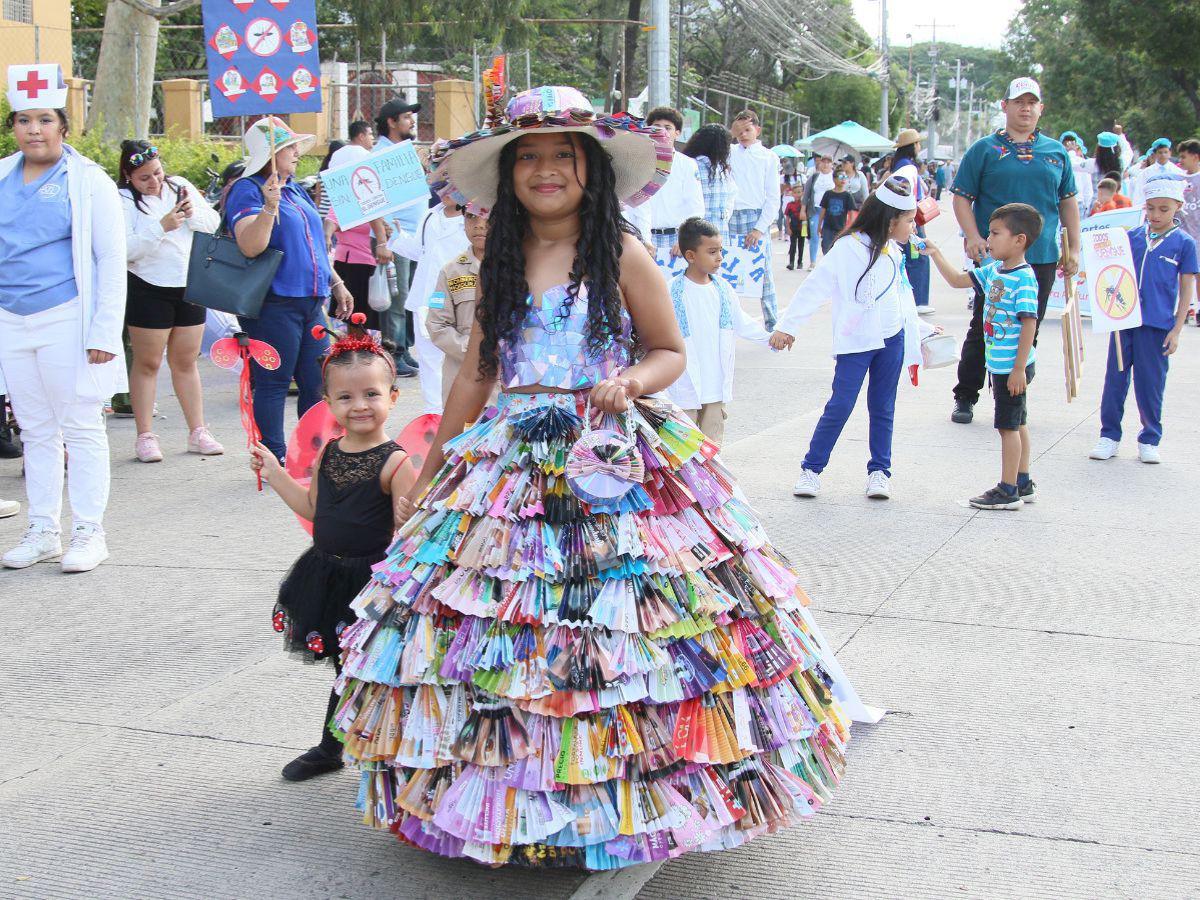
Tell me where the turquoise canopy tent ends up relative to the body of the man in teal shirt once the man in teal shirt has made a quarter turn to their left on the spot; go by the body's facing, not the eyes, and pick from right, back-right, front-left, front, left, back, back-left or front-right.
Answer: left

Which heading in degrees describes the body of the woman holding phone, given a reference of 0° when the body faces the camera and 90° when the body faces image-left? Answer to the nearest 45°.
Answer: approximately 315°

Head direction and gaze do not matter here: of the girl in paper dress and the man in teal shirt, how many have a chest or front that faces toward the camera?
2

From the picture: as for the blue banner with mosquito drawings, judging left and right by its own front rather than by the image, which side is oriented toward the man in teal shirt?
left

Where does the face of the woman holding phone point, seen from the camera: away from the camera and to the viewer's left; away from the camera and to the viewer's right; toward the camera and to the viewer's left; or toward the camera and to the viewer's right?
toward the camera and to the viewer's right

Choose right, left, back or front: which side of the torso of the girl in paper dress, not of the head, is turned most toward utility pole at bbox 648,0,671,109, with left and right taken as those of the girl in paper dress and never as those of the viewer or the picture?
back

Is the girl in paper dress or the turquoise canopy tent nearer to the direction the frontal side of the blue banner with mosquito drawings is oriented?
the girl in paper dress

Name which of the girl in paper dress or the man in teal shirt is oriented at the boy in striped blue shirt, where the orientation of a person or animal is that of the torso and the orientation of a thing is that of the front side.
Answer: the man in teal shirt

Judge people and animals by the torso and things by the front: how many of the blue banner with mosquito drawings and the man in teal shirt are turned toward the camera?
2

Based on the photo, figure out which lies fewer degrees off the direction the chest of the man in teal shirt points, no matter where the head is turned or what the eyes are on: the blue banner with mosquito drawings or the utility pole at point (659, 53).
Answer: the blue banner with mosquito drawings
